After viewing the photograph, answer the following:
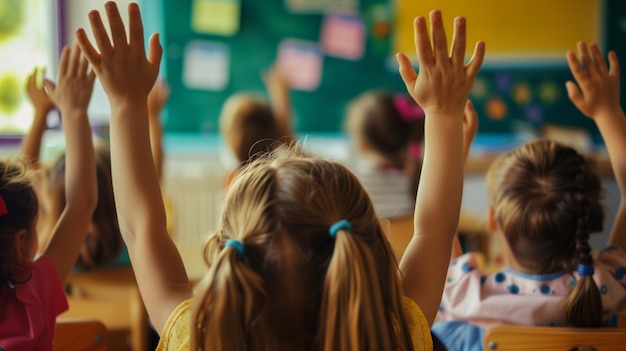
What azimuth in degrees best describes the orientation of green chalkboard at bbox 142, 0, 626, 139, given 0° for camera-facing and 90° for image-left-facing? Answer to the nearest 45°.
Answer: approximately 0°

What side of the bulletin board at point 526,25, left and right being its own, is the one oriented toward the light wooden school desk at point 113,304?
front

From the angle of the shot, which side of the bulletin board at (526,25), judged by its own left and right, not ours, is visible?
front

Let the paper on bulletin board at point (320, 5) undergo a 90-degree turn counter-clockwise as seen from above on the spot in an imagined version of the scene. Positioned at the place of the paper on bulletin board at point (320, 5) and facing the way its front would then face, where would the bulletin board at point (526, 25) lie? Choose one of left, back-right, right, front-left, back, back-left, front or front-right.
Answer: front

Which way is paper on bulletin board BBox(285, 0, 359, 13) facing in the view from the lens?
facing the viewer

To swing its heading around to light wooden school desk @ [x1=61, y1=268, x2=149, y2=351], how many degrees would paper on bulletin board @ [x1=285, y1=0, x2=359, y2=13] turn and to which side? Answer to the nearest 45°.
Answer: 0° — it already faces it

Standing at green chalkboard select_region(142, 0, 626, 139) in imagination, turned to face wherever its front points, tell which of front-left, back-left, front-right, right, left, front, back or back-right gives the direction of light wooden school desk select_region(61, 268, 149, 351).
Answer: front
